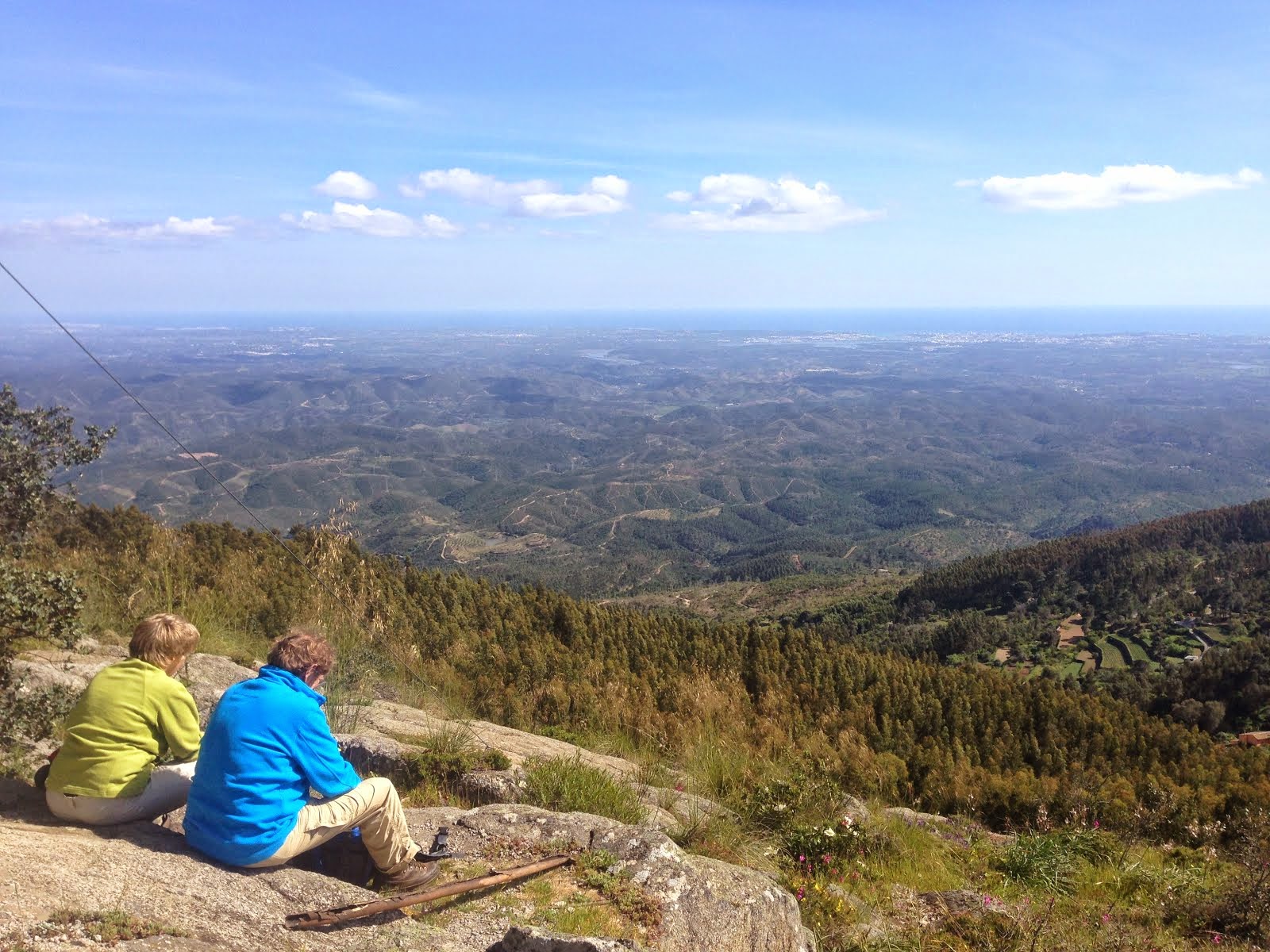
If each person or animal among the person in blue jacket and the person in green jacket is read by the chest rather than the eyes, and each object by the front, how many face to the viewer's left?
0

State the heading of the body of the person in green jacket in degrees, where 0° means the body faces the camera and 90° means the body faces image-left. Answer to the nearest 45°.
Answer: approximately 225°

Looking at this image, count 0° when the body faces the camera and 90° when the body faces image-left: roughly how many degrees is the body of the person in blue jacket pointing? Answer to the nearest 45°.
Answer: approximately 225°

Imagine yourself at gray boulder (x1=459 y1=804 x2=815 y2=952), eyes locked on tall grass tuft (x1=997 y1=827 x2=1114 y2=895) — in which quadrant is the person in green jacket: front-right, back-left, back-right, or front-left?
back-left

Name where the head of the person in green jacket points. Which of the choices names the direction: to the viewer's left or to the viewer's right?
to the viewer's right

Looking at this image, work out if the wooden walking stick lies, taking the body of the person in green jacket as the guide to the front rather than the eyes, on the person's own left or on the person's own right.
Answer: on the person's own right

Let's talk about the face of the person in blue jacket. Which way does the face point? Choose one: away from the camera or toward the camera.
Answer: away from the camera
